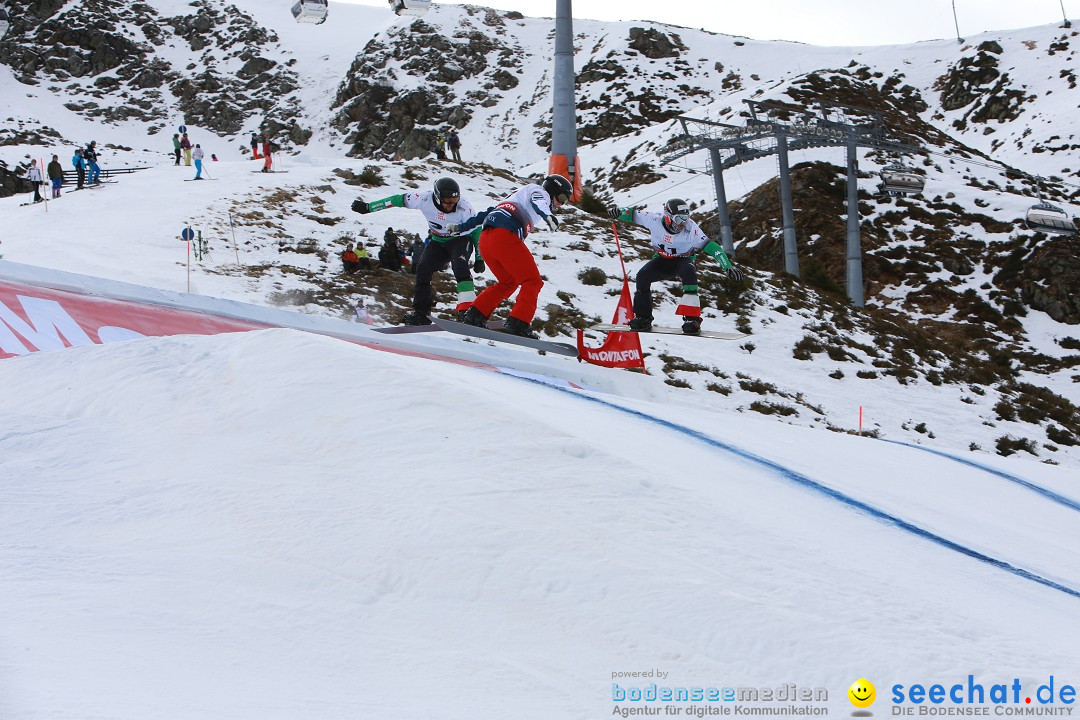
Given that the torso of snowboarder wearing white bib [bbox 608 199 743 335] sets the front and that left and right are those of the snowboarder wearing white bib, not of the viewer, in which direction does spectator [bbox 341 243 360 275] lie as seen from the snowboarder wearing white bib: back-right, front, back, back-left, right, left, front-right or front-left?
back-right

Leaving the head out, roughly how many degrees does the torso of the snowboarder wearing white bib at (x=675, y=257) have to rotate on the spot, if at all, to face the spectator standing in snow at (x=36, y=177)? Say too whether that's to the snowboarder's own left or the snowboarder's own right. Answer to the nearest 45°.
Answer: approximately 135° to the snowboarder's own right

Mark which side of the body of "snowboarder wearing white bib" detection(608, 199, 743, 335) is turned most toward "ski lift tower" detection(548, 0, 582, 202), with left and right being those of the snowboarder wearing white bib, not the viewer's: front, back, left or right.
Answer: back

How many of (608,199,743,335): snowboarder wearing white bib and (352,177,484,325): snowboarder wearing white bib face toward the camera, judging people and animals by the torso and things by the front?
2

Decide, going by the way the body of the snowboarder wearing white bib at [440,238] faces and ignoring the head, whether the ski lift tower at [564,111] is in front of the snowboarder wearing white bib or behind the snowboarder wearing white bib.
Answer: behind

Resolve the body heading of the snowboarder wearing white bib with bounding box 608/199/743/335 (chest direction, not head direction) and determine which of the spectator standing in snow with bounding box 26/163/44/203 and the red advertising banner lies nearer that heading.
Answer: the red advertising banner

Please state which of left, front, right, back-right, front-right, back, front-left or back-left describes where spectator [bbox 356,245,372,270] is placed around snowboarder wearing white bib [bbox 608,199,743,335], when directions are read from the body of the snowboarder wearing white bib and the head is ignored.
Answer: back-right

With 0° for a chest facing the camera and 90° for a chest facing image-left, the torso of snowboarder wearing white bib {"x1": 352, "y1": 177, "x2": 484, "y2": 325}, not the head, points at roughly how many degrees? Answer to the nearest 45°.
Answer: approximately 0°

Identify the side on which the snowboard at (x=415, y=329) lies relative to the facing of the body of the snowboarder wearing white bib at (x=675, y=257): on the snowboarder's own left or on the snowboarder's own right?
on the snowboarder's own right

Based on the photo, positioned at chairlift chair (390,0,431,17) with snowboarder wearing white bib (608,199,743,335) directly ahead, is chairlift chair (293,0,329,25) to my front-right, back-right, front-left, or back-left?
back-right

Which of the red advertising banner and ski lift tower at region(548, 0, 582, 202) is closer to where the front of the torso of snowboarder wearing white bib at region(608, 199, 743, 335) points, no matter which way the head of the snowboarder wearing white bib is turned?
the red advertising banner

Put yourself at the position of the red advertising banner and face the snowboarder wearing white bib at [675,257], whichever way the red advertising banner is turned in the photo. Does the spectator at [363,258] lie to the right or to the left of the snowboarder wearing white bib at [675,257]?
left
